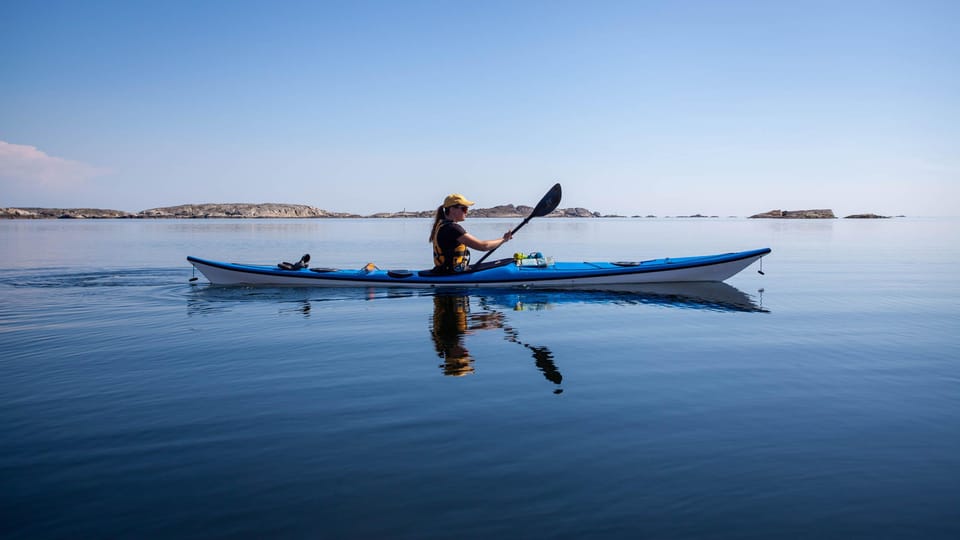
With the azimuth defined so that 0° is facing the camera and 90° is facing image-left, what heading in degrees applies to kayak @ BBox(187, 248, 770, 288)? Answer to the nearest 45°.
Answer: approximately 270°

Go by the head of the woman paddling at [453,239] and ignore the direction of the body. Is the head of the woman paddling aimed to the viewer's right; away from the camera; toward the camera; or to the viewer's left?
to the viewer's right

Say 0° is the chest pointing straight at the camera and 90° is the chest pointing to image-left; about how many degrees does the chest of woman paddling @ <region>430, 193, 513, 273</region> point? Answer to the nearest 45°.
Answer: approximately 270°
